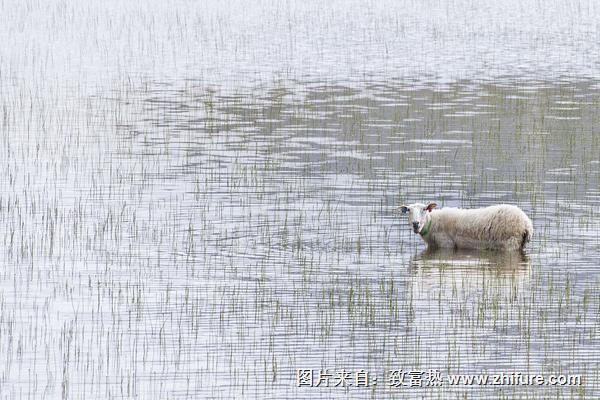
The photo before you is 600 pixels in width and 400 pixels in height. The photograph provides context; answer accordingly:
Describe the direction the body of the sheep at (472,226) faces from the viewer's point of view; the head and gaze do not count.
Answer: to the viewer's left
